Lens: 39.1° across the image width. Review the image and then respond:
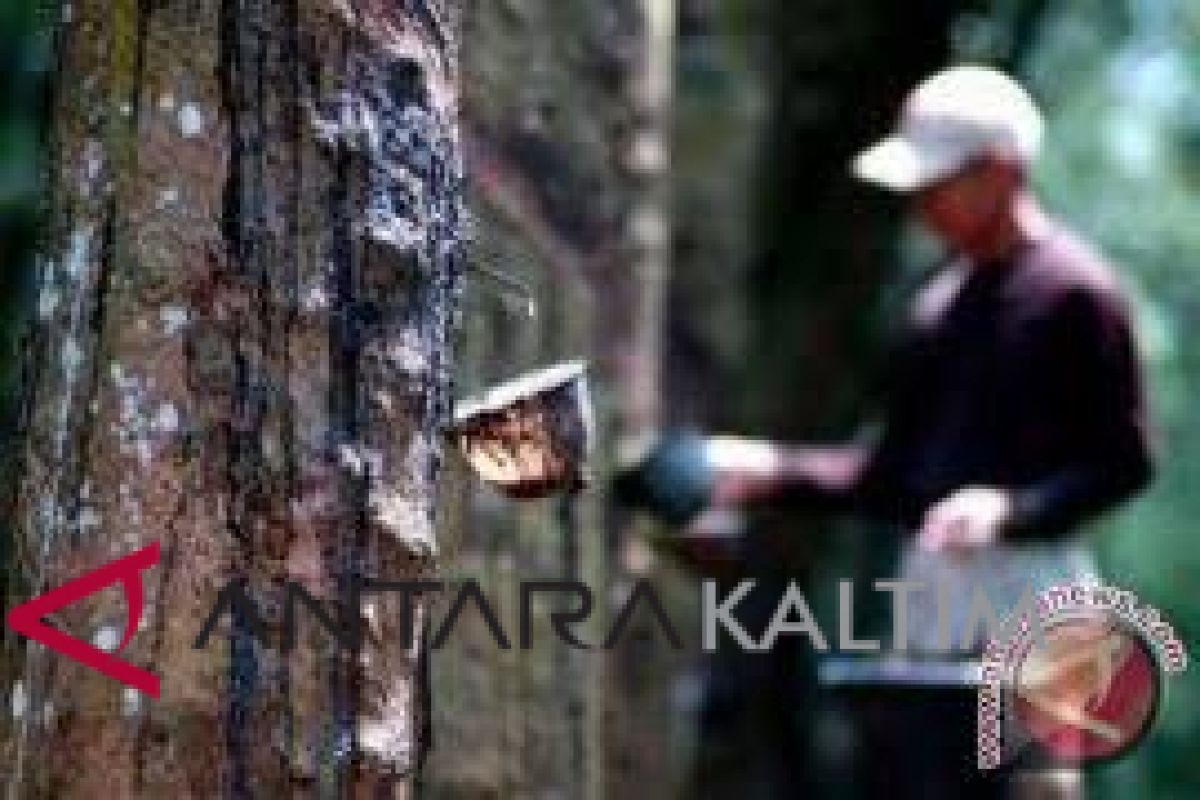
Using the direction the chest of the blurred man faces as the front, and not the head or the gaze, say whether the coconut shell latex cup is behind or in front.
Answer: in front

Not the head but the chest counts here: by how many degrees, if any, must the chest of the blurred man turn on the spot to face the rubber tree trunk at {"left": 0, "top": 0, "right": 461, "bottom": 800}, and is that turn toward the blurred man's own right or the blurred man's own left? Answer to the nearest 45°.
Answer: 0° — they already face it

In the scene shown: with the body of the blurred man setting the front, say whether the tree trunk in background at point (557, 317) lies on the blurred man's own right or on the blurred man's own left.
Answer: on the blurred man's own right

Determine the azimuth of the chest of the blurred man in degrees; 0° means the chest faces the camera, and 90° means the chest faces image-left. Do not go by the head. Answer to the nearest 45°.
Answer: approximately 45°
